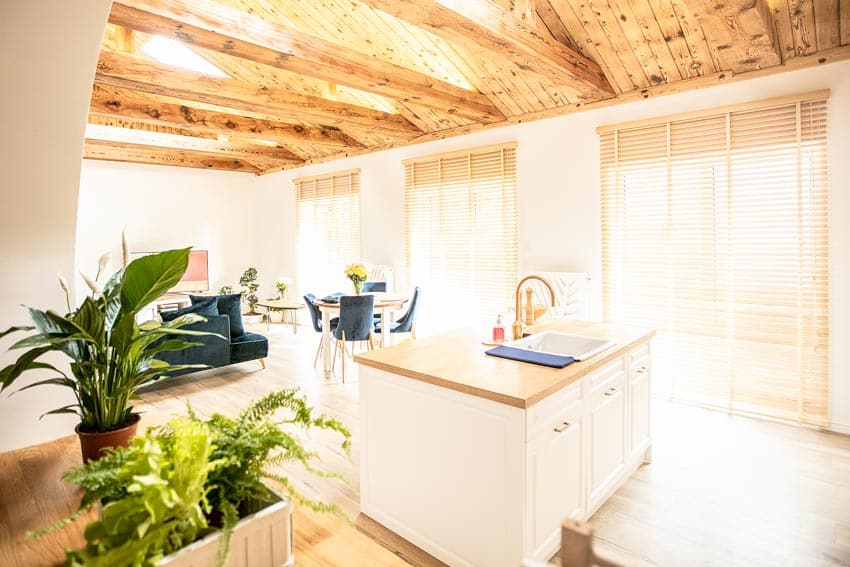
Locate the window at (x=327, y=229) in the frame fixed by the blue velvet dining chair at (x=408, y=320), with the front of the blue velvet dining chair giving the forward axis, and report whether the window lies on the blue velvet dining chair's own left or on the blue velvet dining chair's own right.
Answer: on the blue velvet dining chair's own right

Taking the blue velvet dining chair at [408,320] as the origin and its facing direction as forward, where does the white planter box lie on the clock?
The white planter box is roughly at 9 o'clock from the blue velvet dining chair.

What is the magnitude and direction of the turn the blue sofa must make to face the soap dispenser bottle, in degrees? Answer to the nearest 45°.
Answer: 0° — it already faces it

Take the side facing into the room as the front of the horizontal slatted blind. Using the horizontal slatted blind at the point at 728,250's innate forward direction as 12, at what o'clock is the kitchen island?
The kitchen island is roughly at 11 o'clock from the horizontal slatted blind.

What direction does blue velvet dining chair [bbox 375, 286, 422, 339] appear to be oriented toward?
to the viewer's left

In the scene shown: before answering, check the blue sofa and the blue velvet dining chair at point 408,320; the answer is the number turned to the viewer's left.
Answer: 1

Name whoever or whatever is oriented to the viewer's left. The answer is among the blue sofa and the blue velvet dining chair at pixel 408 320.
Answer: the blue velvet dining chair

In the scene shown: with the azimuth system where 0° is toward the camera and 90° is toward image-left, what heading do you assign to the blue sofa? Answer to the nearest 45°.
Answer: approximately 315°

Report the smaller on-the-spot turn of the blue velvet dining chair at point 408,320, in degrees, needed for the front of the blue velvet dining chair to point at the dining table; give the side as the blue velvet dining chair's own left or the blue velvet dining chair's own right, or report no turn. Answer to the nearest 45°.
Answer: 0° — it already faces it

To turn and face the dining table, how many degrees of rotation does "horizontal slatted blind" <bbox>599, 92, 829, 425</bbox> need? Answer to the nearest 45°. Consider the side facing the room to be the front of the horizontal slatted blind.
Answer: approximately 45° to its right

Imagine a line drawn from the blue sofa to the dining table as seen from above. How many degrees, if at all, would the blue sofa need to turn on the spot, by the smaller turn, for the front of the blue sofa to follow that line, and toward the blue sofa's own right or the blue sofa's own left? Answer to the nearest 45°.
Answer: approximately 45° to the blue sofa's own left

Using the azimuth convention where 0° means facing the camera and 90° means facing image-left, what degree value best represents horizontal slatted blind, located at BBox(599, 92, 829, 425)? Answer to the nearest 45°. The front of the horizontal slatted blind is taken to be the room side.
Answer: approximately 45°

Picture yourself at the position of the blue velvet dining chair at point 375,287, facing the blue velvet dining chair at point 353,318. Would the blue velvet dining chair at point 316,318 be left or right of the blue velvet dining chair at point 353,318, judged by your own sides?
right
